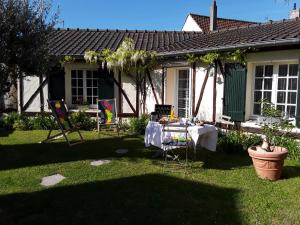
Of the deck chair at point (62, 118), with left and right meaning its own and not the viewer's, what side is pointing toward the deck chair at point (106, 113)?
left

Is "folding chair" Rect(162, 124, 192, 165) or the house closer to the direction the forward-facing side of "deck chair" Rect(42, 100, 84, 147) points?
the folding chair

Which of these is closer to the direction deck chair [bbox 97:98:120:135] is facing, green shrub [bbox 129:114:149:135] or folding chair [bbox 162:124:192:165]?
the folding chair

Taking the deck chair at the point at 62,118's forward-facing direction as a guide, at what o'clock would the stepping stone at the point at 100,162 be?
The stepping stone is roughly at 1 o'clock from the deck chair.

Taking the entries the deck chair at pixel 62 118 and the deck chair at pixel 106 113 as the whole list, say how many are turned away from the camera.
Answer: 0

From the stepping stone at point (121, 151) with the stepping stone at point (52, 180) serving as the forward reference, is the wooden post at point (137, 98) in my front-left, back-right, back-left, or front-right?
back-right

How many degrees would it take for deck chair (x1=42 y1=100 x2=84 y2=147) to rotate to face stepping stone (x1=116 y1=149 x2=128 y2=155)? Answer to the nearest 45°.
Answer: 0° — it already faces it

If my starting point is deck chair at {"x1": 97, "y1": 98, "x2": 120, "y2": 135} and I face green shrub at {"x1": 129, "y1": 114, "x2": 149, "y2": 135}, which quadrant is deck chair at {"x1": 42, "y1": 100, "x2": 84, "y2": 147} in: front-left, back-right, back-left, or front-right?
back-right

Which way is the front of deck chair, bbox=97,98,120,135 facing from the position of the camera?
facing the viewer

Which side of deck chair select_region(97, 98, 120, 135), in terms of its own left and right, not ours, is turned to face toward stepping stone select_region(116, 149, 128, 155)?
front

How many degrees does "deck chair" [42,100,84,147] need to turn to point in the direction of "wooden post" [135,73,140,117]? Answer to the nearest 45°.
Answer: approximately 90° to its left

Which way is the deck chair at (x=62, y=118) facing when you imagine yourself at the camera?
facing the viewer and to the right of the viewer

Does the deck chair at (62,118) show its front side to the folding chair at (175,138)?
yes

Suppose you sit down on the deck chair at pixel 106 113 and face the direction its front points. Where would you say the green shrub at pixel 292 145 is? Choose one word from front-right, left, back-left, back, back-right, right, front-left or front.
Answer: front-left

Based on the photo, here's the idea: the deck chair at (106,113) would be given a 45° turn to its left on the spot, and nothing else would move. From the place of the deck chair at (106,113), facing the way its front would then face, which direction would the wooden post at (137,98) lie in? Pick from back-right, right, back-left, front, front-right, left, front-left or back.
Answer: left
